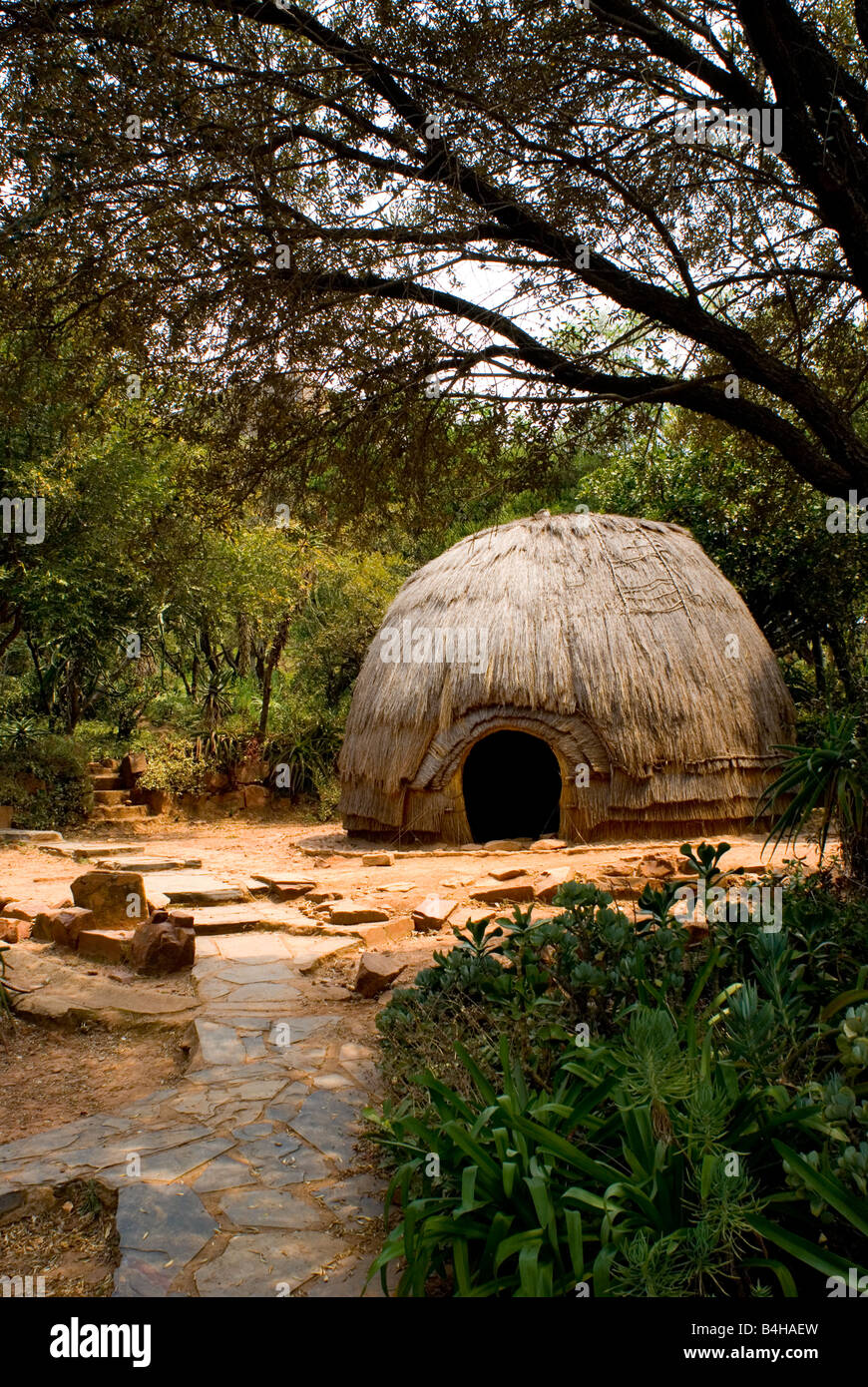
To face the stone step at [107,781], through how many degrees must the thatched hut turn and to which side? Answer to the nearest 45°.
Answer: approximately 135° to its right

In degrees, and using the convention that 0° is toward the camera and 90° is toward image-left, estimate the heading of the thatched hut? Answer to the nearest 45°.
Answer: approximately 0°

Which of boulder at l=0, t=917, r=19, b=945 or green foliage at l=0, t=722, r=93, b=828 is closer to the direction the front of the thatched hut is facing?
the boulder

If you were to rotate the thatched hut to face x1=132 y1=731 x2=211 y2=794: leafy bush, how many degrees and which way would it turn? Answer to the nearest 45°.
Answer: approximately 135° to its right

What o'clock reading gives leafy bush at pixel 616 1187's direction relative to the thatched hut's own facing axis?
The leafy bush is roughly at 12 o'clock from the thatched hut.

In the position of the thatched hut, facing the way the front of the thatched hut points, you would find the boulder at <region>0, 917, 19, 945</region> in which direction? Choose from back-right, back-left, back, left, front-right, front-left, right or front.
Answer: front-right

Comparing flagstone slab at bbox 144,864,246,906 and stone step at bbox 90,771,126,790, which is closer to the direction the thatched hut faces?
the flagstone slab

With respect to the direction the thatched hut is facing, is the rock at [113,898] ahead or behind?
ahead
